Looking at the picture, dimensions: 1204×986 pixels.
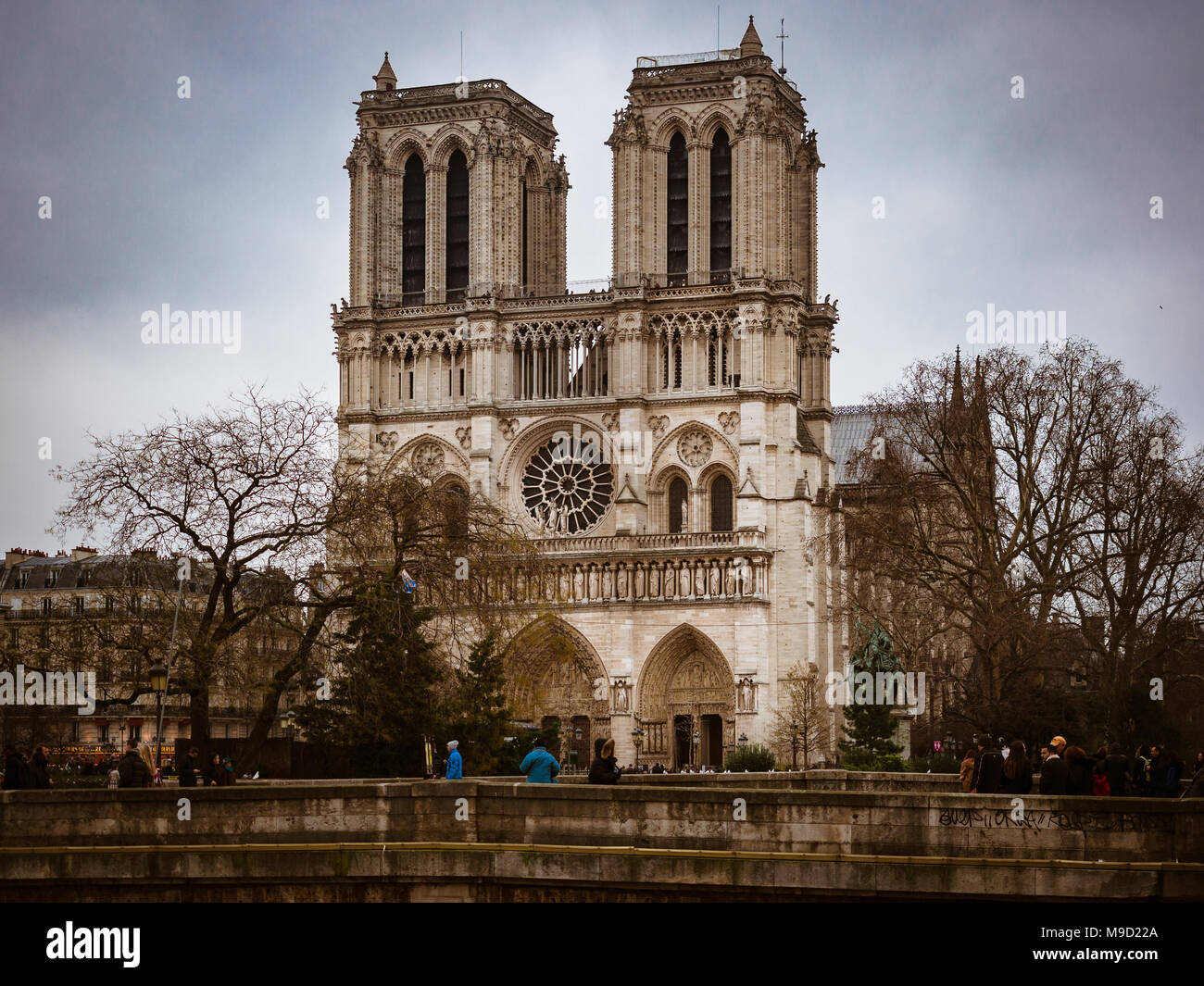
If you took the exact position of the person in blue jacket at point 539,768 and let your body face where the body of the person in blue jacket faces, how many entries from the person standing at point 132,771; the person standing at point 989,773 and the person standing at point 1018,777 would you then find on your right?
2

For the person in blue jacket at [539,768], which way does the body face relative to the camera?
away from the camera

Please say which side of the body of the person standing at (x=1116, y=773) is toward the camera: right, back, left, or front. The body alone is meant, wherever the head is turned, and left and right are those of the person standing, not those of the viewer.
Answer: back

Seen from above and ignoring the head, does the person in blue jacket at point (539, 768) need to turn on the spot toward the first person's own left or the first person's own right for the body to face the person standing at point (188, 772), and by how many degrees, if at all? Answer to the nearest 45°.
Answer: approximately 45° to the first person's own left

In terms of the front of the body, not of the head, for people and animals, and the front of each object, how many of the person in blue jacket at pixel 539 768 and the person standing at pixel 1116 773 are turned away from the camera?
2

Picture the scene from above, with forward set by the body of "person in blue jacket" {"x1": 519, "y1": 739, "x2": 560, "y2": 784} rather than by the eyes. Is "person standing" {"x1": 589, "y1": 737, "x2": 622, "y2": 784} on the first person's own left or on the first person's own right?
on the first person's own right

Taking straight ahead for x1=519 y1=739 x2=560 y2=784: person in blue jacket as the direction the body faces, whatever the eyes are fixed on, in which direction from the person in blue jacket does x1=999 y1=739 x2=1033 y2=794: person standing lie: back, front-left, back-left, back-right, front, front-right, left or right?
right

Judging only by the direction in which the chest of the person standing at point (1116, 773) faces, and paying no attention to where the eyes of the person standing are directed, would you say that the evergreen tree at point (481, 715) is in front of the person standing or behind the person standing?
in front

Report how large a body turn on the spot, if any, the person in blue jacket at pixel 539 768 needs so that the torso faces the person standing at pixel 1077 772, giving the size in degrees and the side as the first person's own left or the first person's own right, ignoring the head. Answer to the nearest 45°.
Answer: approximately 90° to the first person's own right
